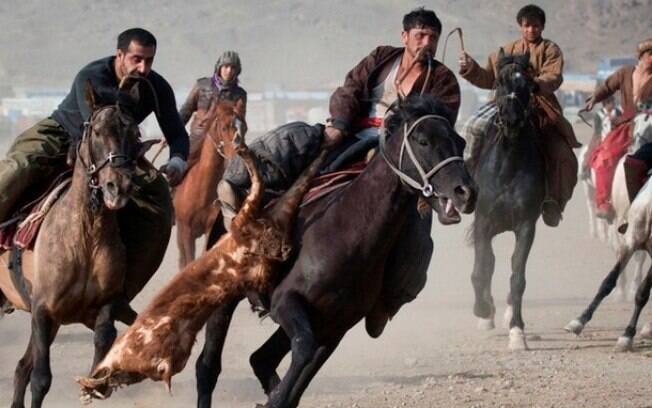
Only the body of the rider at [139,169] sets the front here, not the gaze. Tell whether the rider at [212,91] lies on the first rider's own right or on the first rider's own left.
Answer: on the first rider's own left

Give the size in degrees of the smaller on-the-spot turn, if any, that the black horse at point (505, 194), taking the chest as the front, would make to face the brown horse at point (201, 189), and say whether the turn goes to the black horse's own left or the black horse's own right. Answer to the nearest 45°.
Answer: approximately 90° to the black horse's own right

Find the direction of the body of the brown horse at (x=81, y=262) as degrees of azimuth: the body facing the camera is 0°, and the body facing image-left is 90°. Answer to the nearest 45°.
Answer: approximately 315°

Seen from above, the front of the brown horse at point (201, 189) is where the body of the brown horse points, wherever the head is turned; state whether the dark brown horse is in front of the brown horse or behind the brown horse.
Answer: in front

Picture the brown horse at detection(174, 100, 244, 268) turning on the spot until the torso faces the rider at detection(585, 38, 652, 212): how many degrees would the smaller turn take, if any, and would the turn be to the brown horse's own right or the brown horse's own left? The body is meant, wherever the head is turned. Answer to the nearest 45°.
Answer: approximately 45° to the brown horse's own left

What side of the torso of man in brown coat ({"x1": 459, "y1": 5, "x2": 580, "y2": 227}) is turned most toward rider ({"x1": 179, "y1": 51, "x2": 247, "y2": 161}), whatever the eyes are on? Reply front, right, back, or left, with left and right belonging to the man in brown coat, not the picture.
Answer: right

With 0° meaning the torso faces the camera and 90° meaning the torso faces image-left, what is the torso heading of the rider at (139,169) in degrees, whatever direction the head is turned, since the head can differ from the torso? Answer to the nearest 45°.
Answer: approximately 315°

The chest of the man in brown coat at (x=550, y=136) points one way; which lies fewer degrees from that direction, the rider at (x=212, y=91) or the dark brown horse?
the dark brown horse

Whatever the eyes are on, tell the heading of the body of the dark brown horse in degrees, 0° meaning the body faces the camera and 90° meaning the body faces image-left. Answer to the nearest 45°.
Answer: approximately 315°

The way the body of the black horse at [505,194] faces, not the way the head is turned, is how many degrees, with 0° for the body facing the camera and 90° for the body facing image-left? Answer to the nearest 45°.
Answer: approximately 0°

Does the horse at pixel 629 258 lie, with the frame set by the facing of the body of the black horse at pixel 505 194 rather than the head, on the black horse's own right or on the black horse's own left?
on the black horse's own left
